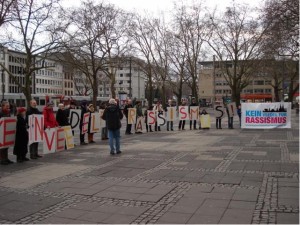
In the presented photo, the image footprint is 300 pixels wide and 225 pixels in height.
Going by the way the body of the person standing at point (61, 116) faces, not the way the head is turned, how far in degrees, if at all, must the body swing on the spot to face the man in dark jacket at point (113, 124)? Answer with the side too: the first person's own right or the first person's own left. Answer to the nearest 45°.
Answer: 0° — they already face them

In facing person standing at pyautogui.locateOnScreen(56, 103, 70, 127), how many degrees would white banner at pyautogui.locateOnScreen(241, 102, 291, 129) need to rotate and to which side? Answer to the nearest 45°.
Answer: approximately 45° to its right

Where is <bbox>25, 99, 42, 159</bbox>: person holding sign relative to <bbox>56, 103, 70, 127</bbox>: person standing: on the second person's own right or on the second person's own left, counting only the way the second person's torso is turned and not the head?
on the second person's own right

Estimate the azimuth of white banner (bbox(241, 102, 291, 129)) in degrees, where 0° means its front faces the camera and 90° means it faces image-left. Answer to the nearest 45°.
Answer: approximately 0°

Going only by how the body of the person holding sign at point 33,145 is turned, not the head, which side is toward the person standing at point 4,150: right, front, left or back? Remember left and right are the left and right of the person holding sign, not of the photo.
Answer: right

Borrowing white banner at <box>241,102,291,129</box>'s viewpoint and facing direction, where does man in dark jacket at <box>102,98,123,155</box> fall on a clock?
The man in dark jacket is roughly at 1 o'clock from the white banner.

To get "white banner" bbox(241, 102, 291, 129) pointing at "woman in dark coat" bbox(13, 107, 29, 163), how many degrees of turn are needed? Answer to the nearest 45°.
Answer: approximately 45° to its right

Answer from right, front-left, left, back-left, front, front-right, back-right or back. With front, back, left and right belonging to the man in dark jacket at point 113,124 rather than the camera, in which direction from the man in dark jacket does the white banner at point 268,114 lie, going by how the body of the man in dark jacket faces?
front-right

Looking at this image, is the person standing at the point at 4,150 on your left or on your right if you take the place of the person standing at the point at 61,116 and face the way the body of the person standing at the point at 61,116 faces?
on your right

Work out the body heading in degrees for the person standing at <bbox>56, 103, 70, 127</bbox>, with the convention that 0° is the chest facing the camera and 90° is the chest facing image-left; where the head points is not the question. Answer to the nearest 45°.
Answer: approximately 315°

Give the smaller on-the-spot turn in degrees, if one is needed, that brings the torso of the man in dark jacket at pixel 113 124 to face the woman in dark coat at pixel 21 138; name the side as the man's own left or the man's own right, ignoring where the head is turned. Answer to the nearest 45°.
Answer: approximately 90° to the man's own left

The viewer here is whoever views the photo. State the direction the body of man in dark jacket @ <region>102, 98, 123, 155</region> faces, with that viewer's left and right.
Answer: facing away from the viewer
